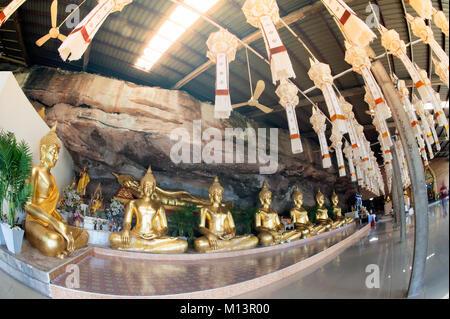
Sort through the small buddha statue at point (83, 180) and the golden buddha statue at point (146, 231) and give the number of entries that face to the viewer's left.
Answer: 0

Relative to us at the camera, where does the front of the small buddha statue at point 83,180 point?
facing the viewer and to the right of the viewer

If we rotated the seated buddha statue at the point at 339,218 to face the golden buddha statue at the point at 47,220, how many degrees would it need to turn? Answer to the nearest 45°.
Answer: approximately 45° to its right

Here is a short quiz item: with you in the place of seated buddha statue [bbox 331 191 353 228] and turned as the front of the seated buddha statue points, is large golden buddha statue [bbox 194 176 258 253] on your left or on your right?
on your right

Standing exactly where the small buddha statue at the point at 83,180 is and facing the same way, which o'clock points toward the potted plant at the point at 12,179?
The potted plant is roughly at 2 o'clock from the small buddha statue.

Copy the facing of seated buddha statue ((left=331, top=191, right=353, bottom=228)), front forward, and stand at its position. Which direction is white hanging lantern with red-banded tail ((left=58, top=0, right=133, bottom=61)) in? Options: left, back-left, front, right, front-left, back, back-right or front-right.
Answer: front-right

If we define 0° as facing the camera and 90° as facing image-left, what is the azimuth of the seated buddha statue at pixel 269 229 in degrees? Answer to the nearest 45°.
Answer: approximately 315°

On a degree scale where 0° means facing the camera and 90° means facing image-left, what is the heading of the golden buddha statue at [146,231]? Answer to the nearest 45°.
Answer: approximately 0°
